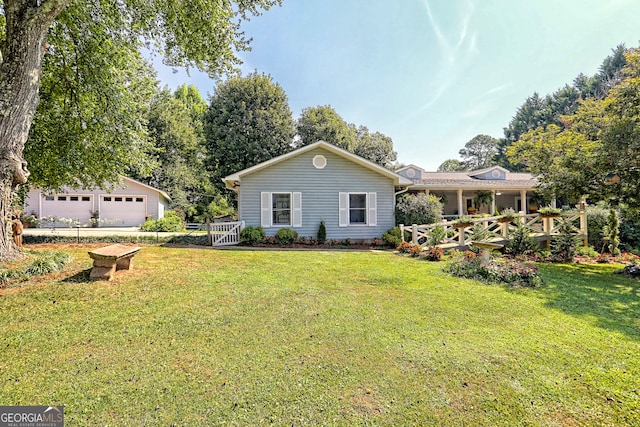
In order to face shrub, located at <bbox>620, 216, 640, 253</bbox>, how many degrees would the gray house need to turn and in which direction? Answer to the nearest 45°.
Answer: approximately 90° to its left

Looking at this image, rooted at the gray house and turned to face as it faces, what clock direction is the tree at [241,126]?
The tree is roughly at 5 o'clock from the gray house.

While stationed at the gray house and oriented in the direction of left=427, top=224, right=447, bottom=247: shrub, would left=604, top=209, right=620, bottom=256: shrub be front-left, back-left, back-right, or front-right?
front-left

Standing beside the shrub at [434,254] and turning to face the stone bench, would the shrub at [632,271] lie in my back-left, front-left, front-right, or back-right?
back-left

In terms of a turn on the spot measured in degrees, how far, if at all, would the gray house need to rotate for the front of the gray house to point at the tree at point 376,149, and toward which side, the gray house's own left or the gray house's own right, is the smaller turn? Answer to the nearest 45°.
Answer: approximately 180°

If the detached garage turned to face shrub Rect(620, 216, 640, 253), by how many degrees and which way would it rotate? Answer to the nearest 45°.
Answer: approximately 45° to its left

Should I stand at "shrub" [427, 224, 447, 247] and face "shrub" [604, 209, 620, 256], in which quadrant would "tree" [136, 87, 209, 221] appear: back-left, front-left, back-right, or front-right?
back-left

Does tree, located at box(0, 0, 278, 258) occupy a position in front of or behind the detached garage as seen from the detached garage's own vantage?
in front

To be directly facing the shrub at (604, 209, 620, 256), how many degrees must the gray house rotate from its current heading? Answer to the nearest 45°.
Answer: approximately 90° to its left

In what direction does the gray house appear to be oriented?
toward the camera

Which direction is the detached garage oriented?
toward the camera

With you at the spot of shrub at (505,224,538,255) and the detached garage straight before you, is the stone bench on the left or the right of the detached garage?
left

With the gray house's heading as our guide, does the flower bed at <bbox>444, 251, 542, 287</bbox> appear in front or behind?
in front

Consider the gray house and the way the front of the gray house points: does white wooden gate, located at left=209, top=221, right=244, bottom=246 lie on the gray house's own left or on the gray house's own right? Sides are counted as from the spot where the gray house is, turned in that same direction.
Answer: on the gray house's own right

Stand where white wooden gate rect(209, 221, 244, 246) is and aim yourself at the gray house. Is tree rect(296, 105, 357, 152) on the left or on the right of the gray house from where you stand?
left

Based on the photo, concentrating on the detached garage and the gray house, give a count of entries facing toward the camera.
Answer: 2
